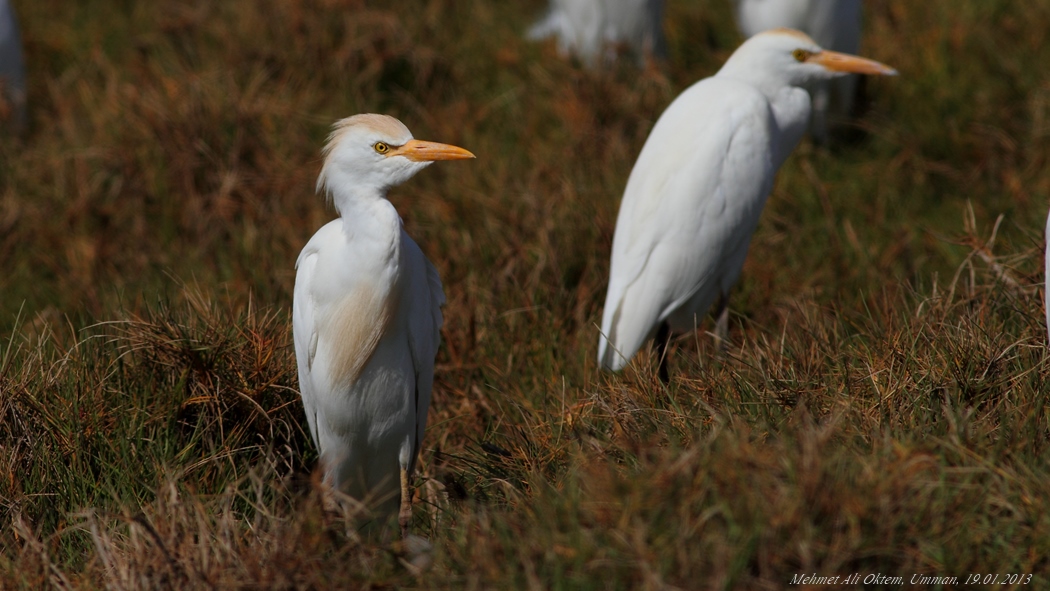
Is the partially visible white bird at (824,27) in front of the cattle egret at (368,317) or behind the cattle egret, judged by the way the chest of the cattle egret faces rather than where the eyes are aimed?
behind

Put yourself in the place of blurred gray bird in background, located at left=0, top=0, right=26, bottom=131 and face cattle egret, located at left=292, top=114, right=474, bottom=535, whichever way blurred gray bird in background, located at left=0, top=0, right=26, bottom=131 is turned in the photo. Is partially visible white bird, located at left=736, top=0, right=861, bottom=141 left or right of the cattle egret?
left

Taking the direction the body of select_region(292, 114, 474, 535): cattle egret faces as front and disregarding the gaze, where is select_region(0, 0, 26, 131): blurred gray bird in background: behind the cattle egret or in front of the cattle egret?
behind

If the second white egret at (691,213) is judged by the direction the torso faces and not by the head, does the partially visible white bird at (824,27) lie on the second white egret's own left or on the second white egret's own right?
on the second white egret's own left

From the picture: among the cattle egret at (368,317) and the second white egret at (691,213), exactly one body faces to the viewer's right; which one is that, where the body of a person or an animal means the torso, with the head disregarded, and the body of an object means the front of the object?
the second white egret

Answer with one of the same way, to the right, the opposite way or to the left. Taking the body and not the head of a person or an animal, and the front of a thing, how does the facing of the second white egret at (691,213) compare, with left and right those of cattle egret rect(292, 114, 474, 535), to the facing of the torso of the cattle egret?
to the left

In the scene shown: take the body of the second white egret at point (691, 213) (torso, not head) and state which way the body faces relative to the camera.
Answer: to the viewer's right

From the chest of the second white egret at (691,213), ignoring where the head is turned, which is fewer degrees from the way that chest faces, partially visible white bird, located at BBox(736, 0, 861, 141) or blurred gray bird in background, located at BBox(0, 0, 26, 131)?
the partially visible white bird

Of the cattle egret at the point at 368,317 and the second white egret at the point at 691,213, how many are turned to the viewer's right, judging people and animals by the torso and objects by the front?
1

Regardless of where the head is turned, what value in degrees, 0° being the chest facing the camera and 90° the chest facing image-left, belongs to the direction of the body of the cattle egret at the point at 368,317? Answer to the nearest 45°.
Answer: approximately 0°
